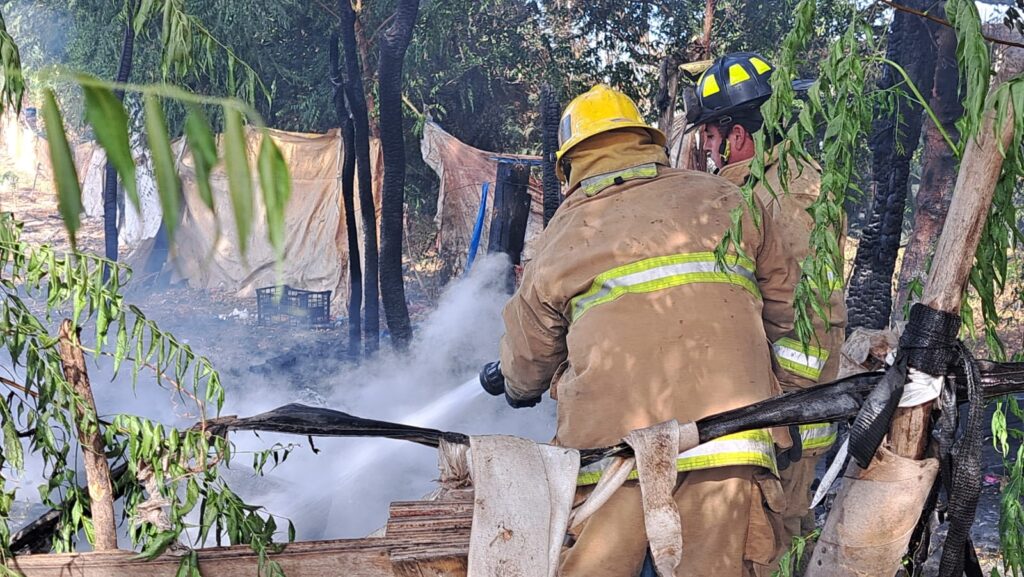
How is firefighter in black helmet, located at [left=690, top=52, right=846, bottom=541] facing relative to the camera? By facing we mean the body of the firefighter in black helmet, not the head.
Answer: to the viewer's left

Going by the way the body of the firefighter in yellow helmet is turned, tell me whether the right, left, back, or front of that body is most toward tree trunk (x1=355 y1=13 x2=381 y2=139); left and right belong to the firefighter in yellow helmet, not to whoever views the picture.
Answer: front

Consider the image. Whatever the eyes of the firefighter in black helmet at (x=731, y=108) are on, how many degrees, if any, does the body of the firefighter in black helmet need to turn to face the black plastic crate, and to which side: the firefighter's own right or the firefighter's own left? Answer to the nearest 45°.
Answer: approximately 45° to the firefighter's own right

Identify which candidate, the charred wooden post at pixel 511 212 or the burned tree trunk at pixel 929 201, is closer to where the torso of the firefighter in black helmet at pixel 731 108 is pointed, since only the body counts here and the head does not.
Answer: the charred wooden post

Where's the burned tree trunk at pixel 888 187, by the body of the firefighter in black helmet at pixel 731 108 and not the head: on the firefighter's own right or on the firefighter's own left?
on the firefighter's own right

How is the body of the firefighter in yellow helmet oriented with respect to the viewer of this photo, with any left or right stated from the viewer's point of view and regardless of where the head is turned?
facing away from the viewer and to the left of the viewer

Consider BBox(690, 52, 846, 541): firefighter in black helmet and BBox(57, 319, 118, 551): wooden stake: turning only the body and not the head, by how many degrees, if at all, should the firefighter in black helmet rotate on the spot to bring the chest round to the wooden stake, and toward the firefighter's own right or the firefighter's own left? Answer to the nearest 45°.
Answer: approximately 45° to the firefighter's own left

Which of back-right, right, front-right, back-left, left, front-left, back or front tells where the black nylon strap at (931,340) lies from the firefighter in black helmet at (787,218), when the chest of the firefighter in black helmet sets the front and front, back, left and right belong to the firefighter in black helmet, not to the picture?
left

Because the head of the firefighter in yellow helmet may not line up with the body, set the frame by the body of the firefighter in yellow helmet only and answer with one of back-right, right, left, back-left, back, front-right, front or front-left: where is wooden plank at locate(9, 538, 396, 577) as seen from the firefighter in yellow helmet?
left

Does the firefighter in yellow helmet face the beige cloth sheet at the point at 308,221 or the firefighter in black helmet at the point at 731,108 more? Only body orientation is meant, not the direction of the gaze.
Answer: the beige cloth sheet

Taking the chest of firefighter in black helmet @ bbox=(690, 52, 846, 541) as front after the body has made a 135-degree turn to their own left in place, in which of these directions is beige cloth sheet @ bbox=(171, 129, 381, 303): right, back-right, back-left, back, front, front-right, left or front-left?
back

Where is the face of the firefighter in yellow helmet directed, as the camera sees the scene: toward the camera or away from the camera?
away from the camera
